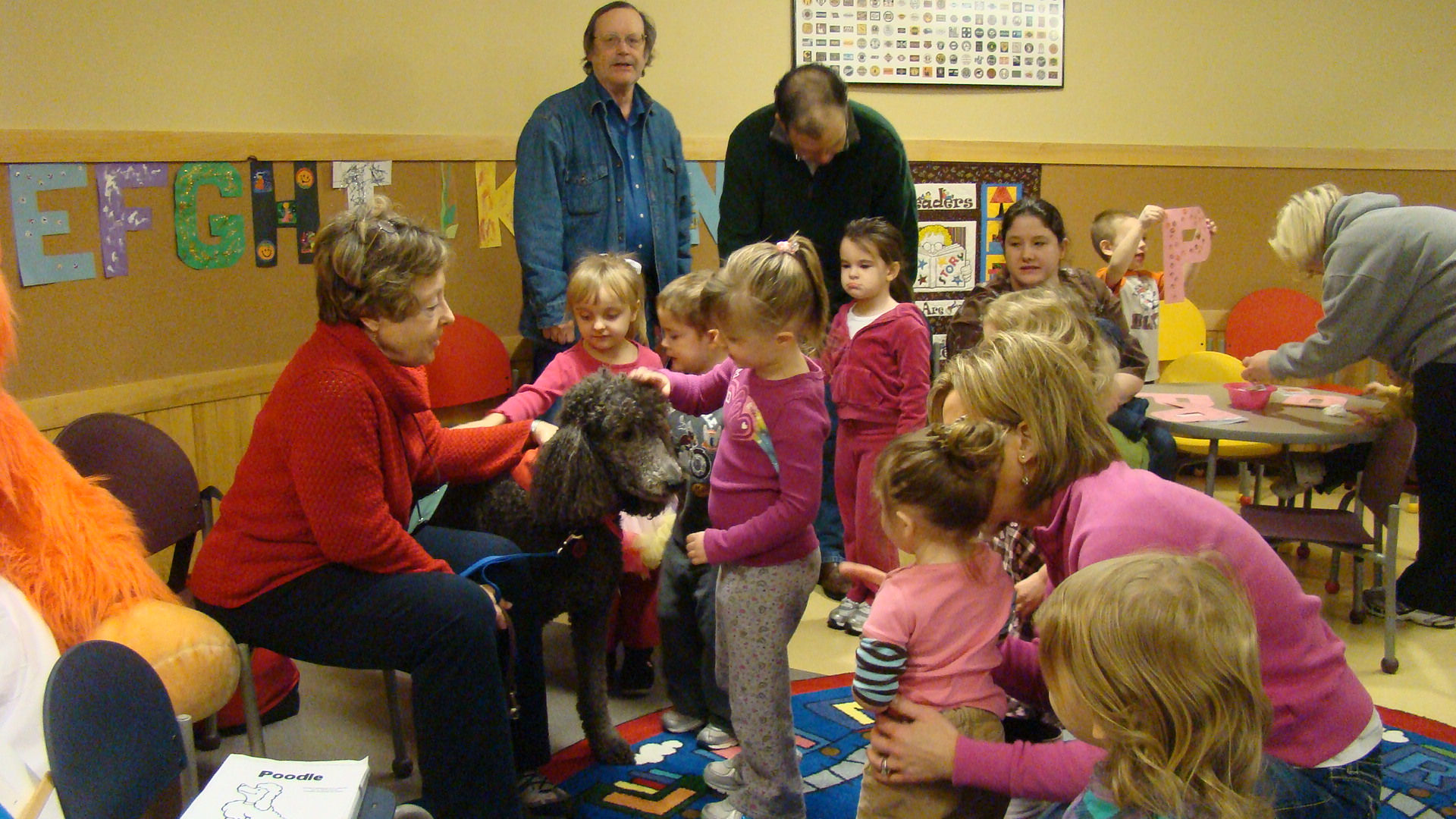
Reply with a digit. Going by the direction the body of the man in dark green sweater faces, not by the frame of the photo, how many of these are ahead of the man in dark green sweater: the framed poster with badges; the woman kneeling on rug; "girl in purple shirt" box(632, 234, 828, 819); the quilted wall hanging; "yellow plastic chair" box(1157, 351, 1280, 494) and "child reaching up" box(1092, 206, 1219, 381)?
2

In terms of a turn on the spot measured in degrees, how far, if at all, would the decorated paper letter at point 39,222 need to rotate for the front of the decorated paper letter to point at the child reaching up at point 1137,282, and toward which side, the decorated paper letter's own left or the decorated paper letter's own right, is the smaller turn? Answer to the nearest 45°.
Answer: approximately 90° to the decorated paper letter's own left

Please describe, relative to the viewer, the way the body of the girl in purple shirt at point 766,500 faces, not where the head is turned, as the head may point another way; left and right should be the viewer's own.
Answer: facing to the left of the viewer

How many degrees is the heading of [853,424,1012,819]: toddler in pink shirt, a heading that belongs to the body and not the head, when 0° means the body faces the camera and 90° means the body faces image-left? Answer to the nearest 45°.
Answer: approximately 135°

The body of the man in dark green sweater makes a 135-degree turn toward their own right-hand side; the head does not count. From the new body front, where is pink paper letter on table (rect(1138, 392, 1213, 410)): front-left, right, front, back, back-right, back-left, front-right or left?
back-right

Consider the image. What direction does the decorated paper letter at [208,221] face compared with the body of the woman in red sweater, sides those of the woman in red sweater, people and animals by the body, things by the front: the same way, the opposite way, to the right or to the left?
to the right

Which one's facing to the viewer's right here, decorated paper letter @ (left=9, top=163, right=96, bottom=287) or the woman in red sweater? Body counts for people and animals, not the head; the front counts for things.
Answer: the woman in red sweater

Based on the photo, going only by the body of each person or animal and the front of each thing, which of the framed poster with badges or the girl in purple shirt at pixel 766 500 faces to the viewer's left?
the girl in purple shirt

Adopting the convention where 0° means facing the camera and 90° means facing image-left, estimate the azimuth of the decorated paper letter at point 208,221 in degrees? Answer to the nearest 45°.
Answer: approximately 0°

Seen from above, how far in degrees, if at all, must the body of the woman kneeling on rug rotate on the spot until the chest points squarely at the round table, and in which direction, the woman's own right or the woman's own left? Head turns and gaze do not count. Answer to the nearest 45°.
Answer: approximately 90° to the woman's own right

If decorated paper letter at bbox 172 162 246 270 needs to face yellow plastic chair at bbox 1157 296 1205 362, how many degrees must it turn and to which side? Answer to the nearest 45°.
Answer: approximately 90° to its left

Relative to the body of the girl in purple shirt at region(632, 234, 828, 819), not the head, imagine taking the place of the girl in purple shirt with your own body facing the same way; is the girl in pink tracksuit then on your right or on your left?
on your right

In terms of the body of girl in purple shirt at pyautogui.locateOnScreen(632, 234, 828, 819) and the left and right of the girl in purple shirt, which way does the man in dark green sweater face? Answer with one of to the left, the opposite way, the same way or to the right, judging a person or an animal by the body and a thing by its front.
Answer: to the left

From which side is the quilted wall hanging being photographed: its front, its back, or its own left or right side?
front

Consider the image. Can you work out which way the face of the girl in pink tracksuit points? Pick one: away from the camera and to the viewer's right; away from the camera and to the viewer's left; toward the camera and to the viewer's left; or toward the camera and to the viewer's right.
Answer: toward the camera and to the viewer's left
